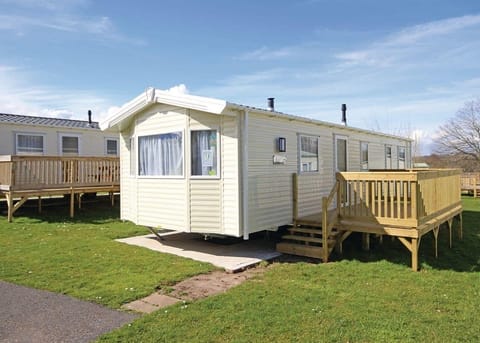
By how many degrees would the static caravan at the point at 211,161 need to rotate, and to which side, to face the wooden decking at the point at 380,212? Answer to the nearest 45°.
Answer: approximately 135° to its left

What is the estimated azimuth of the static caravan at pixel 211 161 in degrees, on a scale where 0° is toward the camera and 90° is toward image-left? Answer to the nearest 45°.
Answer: approximately 45°

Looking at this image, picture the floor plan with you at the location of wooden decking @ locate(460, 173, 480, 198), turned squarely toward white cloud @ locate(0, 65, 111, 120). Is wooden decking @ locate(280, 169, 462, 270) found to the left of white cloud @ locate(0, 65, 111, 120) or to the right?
left

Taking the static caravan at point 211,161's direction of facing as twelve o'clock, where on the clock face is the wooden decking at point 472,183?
The wooden decking is roughly at 6 o'clock from the static caravan.

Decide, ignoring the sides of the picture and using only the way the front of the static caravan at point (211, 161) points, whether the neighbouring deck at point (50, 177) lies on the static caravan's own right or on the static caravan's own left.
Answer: on the static caravan's own right

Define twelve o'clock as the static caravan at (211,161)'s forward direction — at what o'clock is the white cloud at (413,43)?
The white cloud is roughly at 6 o'clock from the static caravan.

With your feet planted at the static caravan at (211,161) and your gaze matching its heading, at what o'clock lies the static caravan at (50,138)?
the static caravan at (50,138) is roughly at 3 o'clock from the static caravan at (211,161).

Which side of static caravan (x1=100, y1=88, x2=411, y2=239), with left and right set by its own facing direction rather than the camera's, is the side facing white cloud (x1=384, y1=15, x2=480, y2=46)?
back

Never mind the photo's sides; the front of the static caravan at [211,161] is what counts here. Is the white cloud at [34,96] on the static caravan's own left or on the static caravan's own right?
on the static caravan's own right
